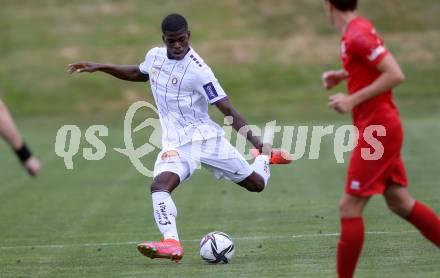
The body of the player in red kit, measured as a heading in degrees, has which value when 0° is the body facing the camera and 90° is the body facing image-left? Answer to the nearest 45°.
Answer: approximately 90°
